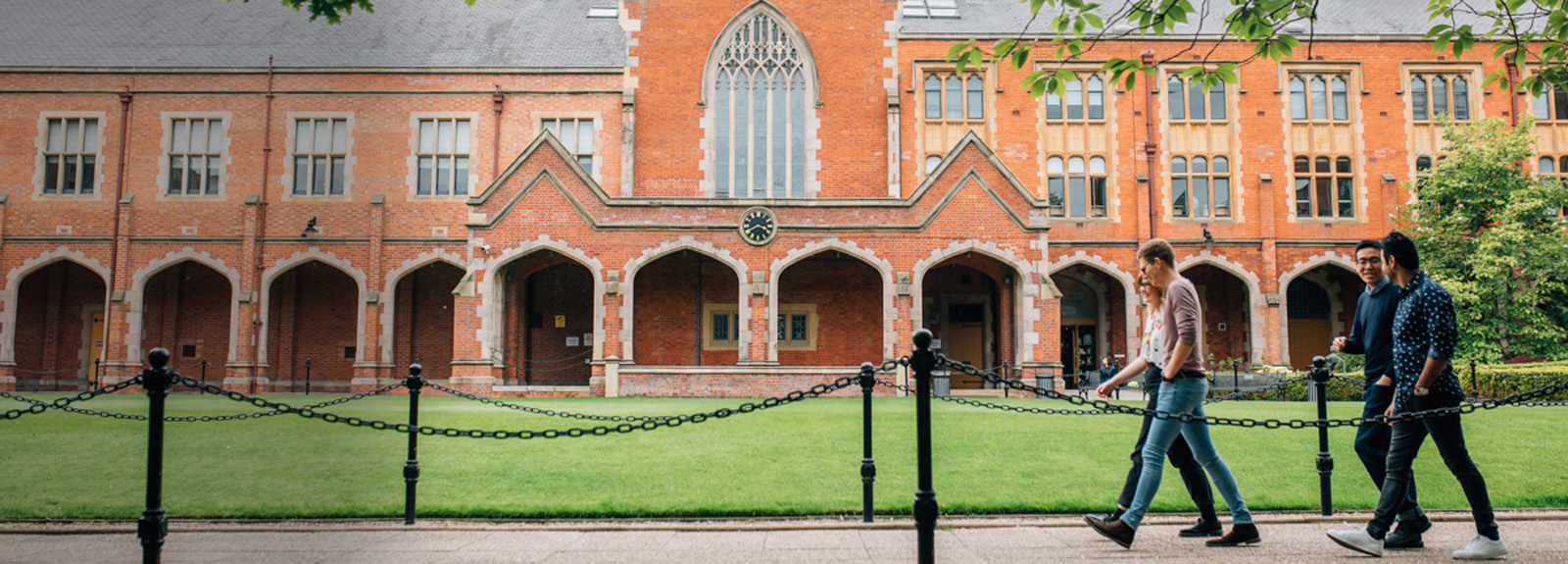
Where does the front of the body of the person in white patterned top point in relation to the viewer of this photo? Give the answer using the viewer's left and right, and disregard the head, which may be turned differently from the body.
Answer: facing to the left of the viewer

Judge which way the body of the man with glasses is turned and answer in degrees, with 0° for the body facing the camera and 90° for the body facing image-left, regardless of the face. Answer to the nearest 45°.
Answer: approximately 45°

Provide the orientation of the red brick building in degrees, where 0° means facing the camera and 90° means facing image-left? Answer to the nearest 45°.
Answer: approximately 0°

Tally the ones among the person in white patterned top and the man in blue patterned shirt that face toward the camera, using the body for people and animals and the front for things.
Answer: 0

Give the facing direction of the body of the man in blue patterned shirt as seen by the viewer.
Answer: to the viewer's left

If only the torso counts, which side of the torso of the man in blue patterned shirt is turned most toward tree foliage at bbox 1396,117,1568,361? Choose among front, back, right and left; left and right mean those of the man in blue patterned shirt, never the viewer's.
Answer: right

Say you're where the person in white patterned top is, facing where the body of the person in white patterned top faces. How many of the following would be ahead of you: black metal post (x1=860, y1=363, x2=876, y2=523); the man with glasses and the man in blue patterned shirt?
1

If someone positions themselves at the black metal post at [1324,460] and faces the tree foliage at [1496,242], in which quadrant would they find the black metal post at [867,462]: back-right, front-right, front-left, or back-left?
back-left
